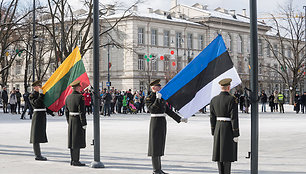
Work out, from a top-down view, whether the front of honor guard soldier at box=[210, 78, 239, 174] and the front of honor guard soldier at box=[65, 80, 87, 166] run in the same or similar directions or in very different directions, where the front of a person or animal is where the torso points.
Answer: same or similar directions

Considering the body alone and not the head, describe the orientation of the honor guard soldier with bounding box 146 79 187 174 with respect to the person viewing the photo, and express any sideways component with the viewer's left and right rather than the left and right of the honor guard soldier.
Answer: facing the viewer and to the right of the viewer

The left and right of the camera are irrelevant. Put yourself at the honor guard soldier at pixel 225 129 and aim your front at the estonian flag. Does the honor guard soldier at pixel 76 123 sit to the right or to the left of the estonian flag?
left

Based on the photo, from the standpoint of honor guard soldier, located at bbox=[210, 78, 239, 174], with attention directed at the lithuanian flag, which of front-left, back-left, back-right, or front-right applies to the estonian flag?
front-right

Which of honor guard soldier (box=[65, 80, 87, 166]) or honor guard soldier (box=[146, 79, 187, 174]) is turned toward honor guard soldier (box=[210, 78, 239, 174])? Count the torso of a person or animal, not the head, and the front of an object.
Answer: honor guard soldier (box=[146, 79, 187, 174])
